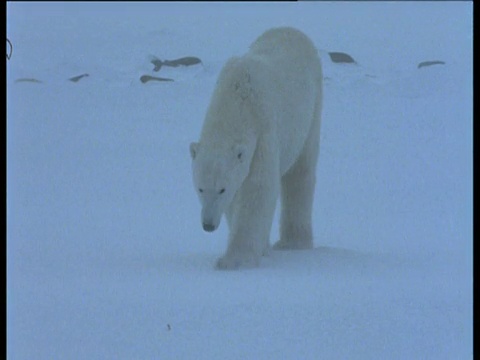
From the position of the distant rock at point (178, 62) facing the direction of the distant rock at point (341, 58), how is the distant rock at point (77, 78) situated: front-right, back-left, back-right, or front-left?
back-right

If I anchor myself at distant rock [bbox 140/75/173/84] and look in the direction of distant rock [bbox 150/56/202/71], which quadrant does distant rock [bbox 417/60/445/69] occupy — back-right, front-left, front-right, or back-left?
front-right

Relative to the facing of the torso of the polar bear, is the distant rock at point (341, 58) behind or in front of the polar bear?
behind

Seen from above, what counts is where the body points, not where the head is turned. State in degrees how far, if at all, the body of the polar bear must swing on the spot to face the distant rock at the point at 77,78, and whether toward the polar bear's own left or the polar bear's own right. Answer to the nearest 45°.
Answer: approximately 135° to the polar bear's own right

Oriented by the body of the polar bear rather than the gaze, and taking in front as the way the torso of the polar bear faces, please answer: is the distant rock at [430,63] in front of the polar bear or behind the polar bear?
behind

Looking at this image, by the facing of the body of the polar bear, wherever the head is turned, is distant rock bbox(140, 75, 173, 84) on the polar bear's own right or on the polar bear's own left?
on the polar bear's own right

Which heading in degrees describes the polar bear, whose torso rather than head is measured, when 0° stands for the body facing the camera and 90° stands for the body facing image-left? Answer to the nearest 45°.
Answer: approximately 45°
